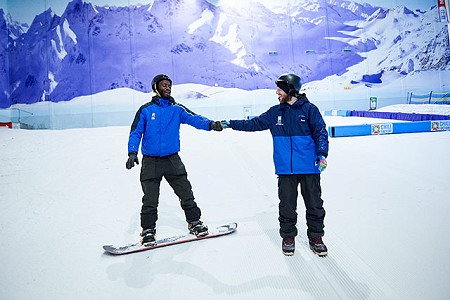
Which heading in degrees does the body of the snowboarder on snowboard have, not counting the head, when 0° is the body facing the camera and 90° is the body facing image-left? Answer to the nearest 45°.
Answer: approximately 0°

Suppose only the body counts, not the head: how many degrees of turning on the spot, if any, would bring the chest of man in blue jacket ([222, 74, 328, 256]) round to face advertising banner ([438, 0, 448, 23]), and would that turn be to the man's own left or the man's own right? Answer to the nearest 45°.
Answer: approximately 135° to the man's own left

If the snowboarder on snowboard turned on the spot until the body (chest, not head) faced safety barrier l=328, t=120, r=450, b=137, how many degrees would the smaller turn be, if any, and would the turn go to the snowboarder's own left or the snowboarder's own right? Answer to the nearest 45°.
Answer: approximately 135° to the snowboarder's own left

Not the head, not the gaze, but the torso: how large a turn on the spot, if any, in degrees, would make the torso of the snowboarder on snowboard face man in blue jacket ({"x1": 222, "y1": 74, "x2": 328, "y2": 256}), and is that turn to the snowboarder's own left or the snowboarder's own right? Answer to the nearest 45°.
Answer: approximately 45° to the snowboarder's own left

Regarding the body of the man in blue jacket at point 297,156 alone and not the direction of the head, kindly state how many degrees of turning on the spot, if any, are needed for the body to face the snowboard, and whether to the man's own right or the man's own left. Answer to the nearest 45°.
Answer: approximately 90° to the man's own right

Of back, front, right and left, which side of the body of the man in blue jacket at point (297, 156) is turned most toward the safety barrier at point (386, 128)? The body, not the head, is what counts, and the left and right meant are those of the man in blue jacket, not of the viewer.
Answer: back

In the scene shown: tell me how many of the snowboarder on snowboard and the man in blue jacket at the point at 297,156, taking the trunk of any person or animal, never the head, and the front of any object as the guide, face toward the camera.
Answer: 2

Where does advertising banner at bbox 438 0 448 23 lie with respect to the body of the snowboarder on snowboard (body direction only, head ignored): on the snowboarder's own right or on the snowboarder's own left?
on the snowboarder's own left

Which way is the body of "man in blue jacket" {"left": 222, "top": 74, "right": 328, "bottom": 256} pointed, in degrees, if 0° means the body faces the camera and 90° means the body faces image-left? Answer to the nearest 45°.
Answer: approximately 0°

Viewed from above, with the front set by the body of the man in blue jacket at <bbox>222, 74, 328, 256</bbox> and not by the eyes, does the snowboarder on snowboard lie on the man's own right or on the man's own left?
on the man's own right
